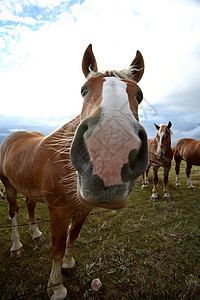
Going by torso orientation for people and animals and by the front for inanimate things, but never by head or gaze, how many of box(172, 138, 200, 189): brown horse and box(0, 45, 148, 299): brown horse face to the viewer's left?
0

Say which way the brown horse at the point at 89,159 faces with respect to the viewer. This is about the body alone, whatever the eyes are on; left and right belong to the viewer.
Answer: facing the viewer and to the right of the viewer

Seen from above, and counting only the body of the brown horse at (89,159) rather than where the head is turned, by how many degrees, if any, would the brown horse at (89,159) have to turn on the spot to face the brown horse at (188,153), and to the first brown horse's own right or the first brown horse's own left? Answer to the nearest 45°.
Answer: approximately 90° to the first brown horse's own left

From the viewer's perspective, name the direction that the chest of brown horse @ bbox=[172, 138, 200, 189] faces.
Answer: to the viewer's right

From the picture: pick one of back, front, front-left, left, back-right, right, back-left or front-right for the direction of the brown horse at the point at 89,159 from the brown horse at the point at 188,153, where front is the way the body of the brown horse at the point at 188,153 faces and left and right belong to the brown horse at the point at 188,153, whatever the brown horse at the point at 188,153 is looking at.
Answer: right
